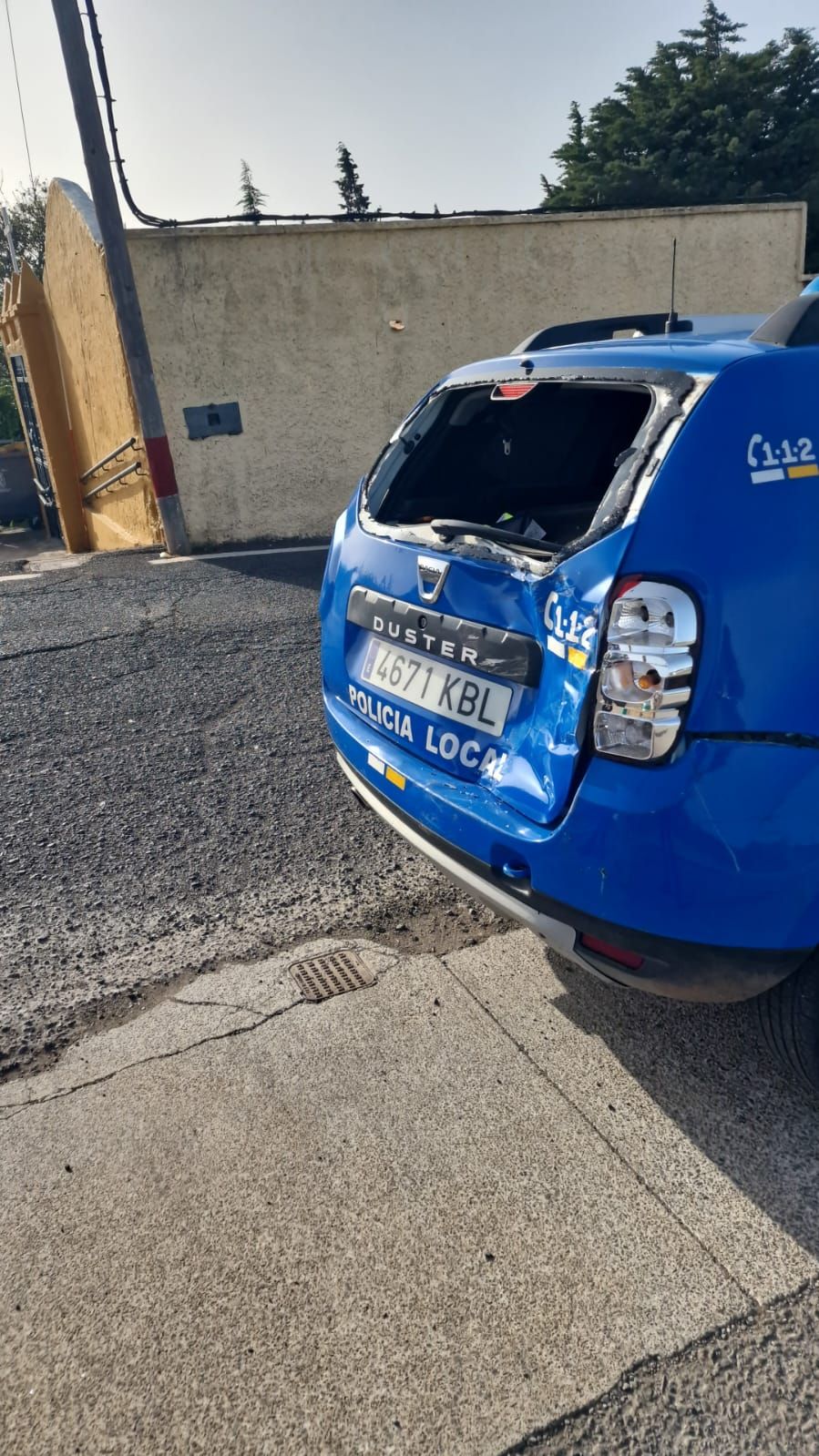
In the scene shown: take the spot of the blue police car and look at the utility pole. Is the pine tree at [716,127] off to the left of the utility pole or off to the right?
right

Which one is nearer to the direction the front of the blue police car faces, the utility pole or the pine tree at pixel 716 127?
the pine tree

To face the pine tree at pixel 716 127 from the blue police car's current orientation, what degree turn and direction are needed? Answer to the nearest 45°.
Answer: approximately 45° to its left

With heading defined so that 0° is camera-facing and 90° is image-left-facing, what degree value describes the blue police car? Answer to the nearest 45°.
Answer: approximately 225°

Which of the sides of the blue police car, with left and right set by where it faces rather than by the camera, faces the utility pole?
left
